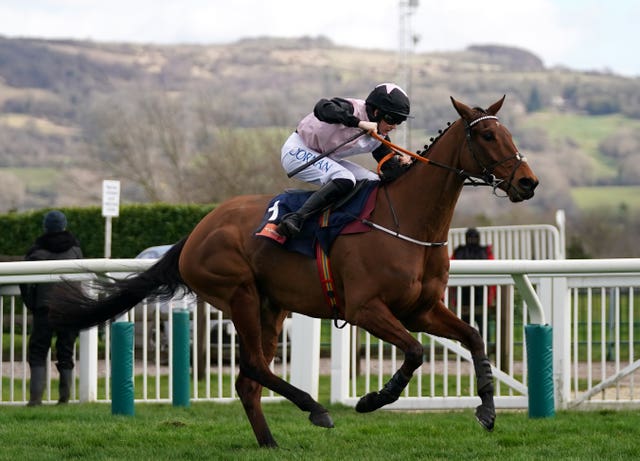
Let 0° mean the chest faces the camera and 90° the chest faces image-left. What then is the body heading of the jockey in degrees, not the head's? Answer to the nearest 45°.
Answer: approximately 270°

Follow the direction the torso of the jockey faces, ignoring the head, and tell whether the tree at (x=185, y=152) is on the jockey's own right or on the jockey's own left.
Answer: on the jockey's own left
